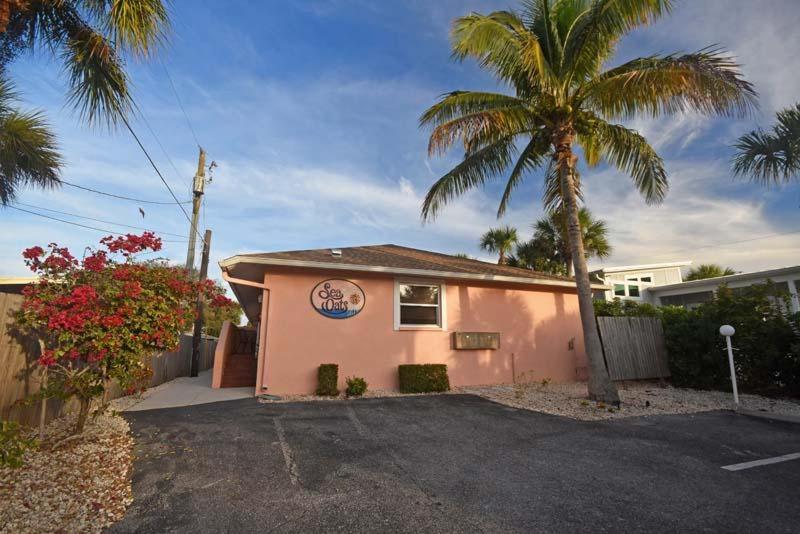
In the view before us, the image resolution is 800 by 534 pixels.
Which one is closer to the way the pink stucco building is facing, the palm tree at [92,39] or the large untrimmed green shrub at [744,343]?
the palm tree

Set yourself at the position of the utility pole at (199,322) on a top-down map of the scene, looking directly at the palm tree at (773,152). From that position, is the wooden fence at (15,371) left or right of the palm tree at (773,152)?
right

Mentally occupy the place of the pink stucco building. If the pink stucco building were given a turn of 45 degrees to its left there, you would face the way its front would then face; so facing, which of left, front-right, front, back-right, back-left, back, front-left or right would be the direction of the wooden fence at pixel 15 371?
right

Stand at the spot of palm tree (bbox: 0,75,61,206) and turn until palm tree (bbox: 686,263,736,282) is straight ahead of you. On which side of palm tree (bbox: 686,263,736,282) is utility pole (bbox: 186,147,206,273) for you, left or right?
left

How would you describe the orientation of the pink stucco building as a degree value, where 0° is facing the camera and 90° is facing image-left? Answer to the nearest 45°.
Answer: approximately 0°

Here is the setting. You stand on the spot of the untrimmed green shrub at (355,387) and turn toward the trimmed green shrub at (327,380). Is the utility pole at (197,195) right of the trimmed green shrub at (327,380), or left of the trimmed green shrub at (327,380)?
right

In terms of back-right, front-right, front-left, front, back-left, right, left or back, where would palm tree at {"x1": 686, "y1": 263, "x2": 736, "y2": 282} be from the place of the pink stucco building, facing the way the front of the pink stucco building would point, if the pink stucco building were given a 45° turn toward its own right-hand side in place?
back

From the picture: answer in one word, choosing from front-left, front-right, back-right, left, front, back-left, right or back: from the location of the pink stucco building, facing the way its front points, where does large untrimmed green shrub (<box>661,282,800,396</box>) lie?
left

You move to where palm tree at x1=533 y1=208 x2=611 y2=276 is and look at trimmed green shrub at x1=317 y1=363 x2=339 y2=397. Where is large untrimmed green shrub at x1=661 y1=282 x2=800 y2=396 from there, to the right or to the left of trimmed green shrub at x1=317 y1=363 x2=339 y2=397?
left

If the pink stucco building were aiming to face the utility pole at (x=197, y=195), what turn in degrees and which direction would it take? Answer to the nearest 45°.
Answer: approximately 135° to its right

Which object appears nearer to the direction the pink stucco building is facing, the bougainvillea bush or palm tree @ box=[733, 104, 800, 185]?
the bougainvillea bush

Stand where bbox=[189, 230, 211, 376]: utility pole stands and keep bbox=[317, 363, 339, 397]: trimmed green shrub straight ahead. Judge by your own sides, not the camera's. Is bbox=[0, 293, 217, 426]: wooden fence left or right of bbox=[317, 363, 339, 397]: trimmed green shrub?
right

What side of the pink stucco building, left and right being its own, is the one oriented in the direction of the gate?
left

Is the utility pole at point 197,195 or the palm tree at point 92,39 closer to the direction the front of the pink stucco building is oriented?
the palm tree
